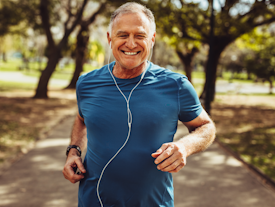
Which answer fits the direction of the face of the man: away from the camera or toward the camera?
toward the camera

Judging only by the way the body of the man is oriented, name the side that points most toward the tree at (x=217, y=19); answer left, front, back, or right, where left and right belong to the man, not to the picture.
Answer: back

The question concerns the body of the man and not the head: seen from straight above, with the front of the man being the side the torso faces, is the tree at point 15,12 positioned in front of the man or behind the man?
behind

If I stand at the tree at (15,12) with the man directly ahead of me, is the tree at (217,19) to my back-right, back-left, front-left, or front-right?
front-left

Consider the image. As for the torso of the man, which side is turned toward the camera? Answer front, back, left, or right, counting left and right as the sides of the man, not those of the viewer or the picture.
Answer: front
